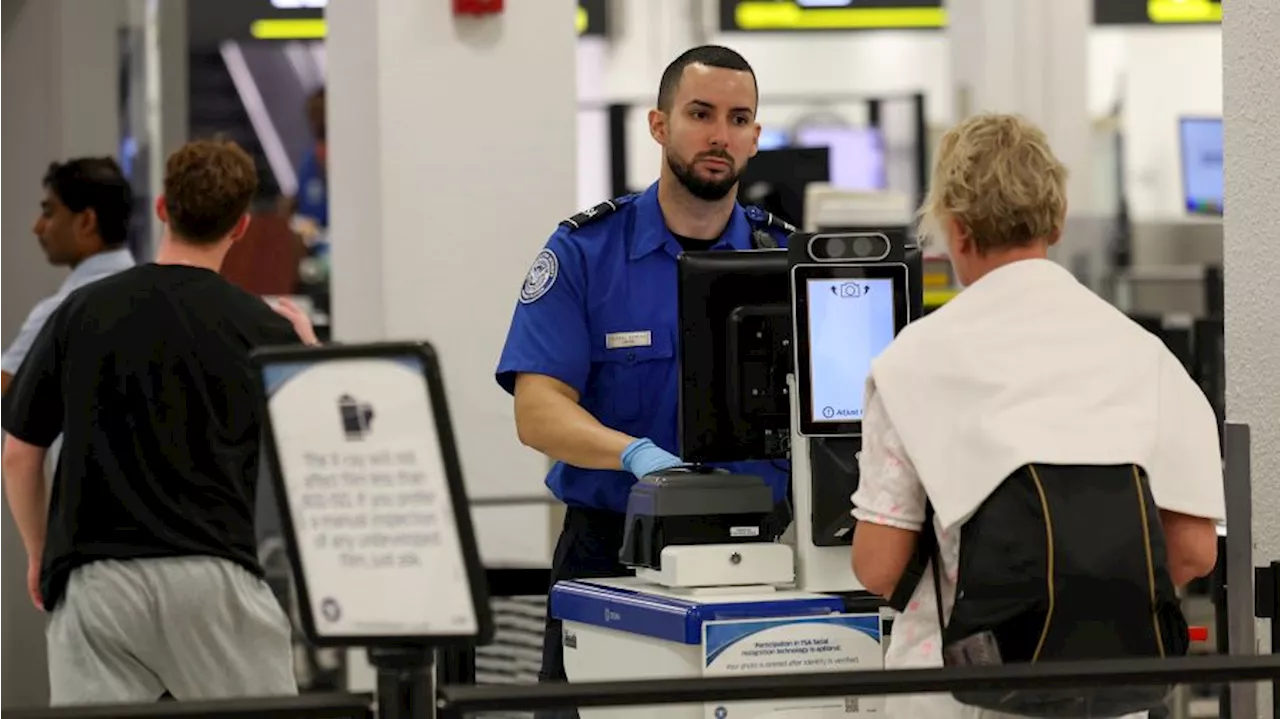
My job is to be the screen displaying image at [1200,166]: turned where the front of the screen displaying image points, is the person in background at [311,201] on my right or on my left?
on my right

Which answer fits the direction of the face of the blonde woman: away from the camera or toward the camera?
away from the camera

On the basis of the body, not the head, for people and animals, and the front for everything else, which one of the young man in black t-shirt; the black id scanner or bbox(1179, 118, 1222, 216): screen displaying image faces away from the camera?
the young man in black t-shirt

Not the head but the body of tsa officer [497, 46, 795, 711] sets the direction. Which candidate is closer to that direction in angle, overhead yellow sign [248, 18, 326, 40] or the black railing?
the black railing

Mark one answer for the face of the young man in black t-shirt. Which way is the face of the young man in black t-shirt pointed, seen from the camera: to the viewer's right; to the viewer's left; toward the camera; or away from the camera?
away from the camera

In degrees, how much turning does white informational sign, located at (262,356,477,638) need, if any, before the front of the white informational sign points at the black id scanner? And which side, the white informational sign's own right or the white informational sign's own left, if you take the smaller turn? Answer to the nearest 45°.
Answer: approximately 135° to the white informational sign's own left

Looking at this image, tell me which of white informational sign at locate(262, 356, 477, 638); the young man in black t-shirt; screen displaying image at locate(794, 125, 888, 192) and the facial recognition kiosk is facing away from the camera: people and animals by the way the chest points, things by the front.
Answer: the young man in black t-shirt

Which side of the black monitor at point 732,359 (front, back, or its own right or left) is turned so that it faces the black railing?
back

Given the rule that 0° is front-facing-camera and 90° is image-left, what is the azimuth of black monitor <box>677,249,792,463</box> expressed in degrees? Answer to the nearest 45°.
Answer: approximately 180°

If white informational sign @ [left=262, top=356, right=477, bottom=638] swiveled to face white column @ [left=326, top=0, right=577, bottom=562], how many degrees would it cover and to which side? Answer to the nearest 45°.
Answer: approximately 180°

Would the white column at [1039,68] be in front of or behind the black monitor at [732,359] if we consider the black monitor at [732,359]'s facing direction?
in front
